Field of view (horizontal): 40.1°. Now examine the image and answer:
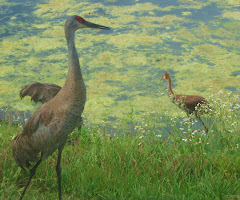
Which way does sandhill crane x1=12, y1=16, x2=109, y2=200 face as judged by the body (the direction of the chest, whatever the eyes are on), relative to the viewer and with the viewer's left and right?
facing to the right of the viewer
